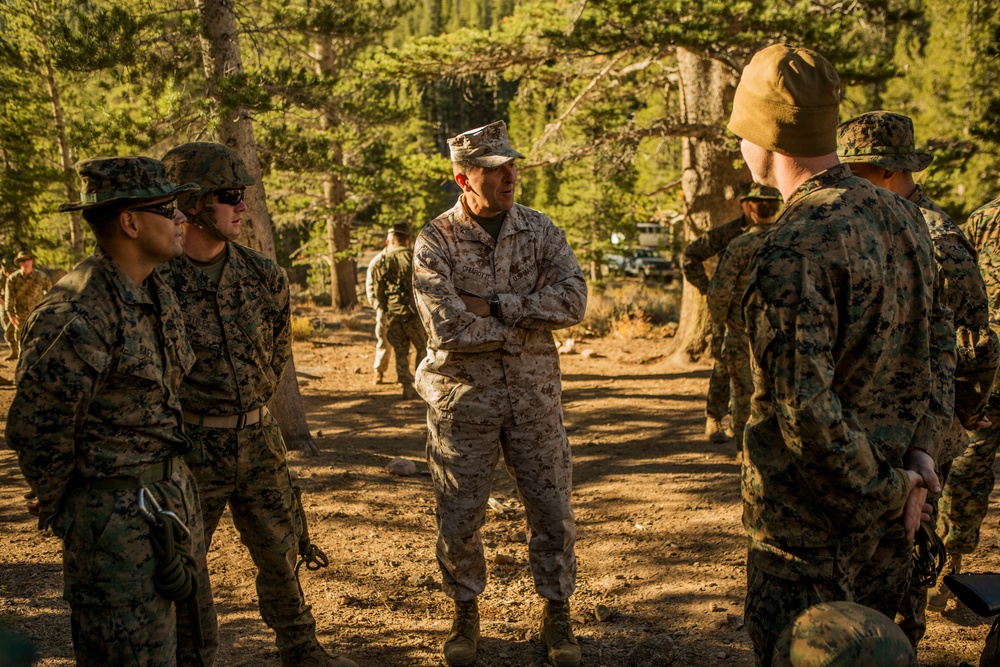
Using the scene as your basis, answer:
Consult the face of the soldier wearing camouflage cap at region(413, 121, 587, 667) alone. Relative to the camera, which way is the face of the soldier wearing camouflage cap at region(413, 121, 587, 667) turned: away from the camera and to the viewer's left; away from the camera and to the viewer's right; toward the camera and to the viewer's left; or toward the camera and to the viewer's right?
toward the camera and to the viewer's right

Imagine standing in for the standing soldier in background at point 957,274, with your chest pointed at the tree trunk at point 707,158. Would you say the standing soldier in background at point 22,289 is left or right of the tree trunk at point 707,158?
left

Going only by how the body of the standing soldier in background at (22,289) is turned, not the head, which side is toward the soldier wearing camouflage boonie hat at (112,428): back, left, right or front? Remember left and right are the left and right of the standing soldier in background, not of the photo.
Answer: front

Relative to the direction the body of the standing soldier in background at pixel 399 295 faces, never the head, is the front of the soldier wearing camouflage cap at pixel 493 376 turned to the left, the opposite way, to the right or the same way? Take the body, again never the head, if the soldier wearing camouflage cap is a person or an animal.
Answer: the opposite way

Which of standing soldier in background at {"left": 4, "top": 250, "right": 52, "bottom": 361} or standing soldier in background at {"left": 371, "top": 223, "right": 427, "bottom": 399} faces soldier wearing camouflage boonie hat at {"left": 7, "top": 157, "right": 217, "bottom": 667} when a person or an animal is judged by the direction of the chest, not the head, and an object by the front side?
standing soldier in background at {"left": 4, "top": 250, "right": 52, "bottom": 361}

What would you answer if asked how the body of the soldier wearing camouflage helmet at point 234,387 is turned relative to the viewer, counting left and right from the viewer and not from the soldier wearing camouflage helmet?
facing the viewer and to the right of the viewer

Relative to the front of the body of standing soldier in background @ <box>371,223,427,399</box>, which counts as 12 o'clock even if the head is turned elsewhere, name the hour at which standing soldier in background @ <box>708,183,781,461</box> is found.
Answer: standing soldier in background @ <box>708,183,781,461</box> is roughly at 5 o'clock from standing soldier in background @ <box>371,223,427,399</box>.

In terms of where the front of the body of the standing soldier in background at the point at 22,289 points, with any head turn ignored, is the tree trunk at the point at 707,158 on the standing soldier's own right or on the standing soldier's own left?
on the standing soldier's own left

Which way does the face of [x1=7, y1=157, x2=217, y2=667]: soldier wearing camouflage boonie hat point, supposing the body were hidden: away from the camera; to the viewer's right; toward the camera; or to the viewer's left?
to the viewer's right

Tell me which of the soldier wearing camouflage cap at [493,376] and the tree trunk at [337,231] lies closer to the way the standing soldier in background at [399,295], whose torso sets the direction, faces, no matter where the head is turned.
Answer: the tree trunk

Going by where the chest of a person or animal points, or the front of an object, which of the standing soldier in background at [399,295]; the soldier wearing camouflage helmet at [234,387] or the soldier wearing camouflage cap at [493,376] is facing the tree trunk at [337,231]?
the standing soldier in background

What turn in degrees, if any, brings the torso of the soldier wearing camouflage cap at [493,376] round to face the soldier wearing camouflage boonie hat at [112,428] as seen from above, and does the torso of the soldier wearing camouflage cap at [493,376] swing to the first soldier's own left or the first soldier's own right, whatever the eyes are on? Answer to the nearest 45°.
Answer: approximately 45° to the first soldier's own right

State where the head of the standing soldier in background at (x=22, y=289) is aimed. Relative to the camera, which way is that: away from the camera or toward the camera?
toward the camera

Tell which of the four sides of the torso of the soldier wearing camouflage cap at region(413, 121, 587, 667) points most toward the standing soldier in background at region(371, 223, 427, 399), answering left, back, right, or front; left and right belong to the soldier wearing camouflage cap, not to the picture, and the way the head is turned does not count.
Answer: back

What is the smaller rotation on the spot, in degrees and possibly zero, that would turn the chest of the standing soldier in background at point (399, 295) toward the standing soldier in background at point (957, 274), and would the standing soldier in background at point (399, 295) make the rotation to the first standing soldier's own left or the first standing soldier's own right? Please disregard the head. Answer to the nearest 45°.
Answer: approximately 180°

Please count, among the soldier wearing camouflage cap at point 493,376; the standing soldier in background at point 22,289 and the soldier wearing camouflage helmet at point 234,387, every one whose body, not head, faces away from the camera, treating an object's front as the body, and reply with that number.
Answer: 0

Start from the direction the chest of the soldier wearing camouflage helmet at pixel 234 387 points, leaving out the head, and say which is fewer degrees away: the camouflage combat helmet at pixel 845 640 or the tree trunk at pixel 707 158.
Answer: the camouflage combat helmet
